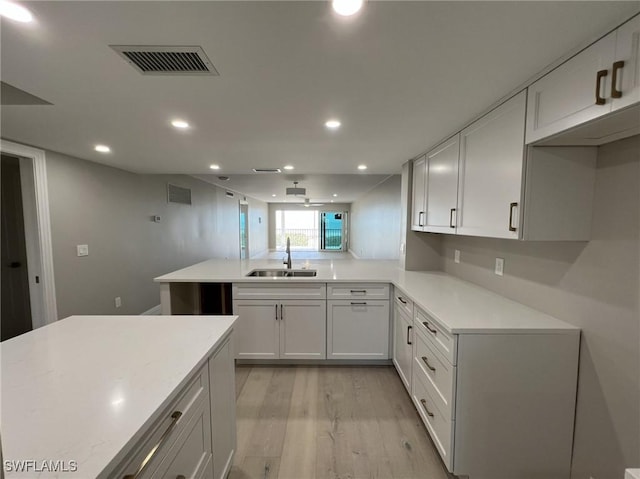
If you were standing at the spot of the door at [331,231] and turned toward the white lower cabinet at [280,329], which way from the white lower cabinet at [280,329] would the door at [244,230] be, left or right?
right

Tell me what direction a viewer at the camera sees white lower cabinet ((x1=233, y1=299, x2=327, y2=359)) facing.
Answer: facing the viewer

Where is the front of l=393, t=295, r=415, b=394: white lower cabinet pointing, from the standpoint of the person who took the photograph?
facing to the left of the viewer

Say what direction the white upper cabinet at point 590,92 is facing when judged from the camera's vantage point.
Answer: facing the viewer and to the left of the viewer

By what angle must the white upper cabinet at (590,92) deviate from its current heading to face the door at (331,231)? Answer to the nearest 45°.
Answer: approximately 90° to its right

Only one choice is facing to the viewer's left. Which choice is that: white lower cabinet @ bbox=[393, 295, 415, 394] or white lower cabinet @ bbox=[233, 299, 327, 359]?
white lower cabinet @ bbox=[393, 295, 415, 394]

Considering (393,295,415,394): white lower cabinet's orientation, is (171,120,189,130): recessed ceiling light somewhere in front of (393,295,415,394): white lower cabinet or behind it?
in front

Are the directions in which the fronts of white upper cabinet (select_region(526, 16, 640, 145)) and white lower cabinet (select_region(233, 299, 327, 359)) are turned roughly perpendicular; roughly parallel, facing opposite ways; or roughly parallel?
roughly perpendicular

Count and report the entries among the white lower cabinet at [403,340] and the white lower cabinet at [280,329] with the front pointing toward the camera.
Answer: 1
